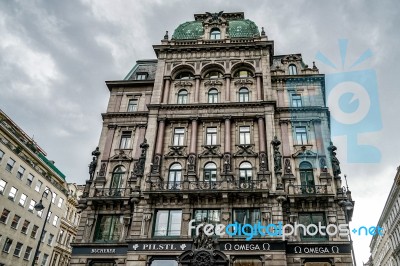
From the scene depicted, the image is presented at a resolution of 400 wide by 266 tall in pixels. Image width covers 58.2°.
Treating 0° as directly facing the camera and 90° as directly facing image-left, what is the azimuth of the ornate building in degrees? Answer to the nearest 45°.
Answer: approximately 0°
